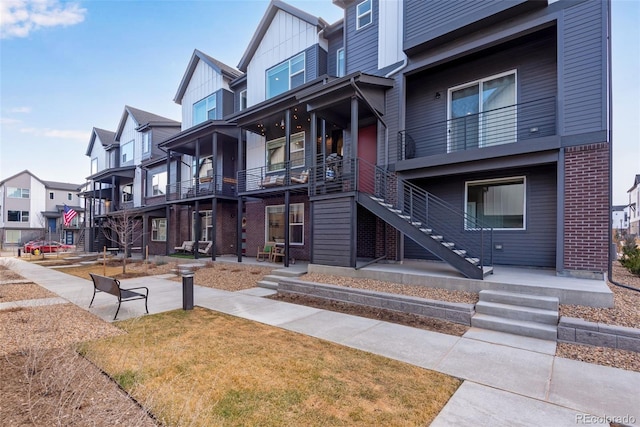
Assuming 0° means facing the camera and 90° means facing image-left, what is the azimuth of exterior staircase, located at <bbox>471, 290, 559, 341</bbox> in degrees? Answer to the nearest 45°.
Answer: approximately 45°

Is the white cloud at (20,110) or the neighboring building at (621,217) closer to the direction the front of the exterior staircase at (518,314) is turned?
the white cloud

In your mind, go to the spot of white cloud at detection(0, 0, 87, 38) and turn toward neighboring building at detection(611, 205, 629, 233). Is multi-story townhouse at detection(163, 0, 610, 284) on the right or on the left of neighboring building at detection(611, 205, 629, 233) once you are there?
right

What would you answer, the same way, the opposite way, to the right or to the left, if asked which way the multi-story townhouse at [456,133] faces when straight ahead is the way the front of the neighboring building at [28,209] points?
to the right

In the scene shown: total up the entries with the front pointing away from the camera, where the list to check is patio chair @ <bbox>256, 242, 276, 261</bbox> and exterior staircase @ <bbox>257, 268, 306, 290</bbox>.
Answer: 0
